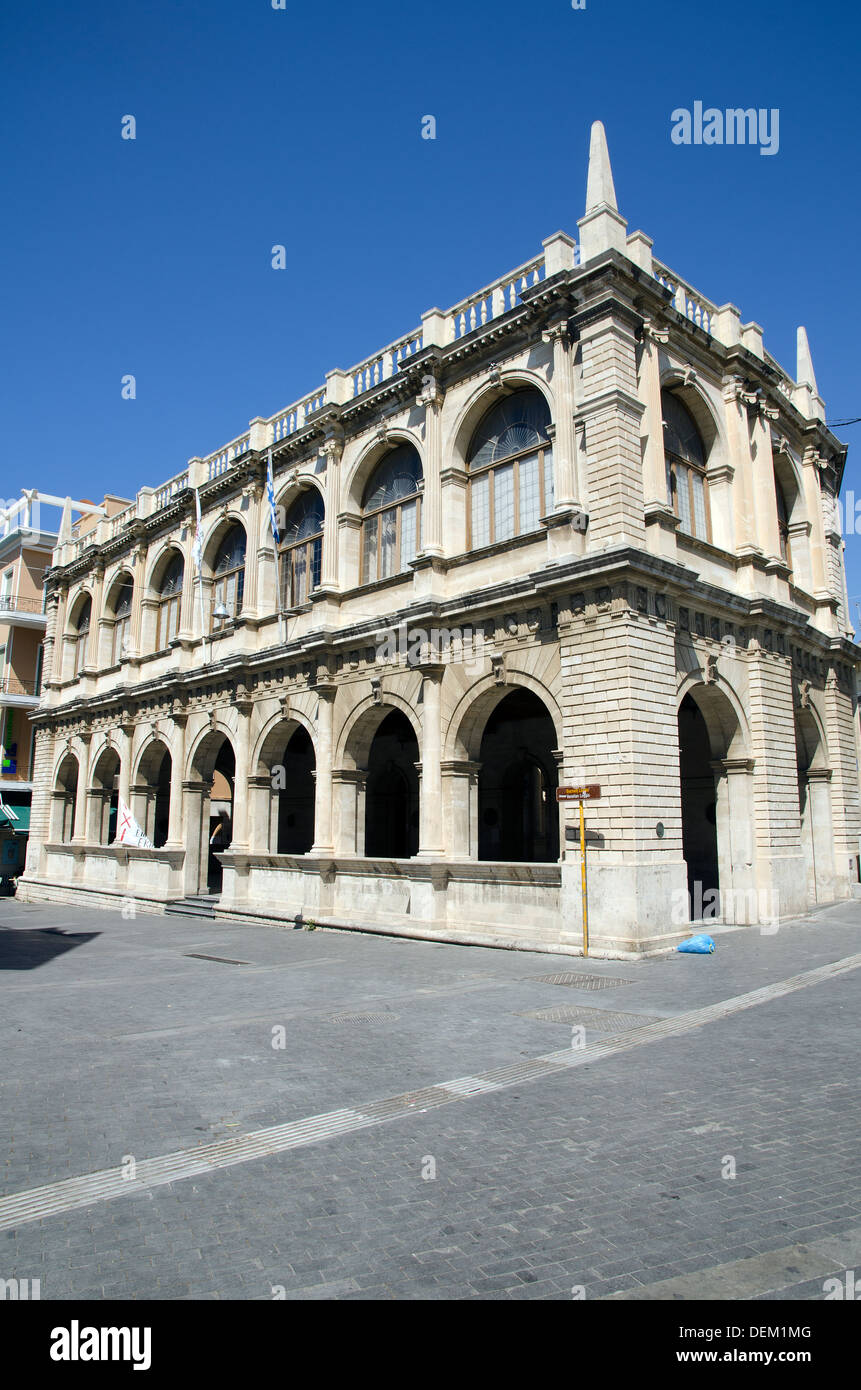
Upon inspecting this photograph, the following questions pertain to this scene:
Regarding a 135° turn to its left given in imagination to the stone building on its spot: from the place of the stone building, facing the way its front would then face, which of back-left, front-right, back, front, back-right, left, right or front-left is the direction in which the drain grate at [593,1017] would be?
right

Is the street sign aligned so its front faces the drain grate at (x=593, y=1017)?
yes

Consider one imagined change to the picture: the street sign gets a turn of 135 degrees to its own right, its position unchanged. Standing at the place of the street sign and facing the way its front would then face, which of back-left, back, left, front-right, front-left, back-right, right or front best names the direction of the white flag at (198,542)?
front

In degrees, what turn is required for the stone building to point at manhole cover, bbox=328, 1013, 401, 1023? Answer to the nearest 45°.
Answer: approximately 45° to its left

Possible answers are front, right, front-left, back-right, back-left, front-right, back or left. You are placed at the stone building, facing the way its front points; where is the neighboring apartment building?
right

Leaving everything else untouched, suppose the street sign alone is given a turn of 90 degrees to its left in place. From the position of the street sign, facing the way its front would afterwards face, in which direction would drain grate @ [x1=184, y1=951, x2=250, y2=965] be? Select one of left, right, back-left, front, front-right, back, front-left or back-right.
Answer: back

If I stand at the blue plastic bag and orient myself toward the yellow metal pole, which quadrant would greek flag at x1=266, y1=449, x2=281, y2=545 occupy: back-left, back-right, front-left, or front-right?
front-right

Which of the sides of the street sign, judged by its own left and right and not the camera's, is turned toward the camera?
front

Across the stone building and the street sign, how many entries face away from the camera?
0

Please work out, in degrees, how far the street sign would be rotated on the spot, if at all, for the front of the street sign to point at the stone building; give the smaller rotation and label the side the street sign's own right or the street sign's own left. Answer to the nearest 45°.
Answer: approximately 180°
